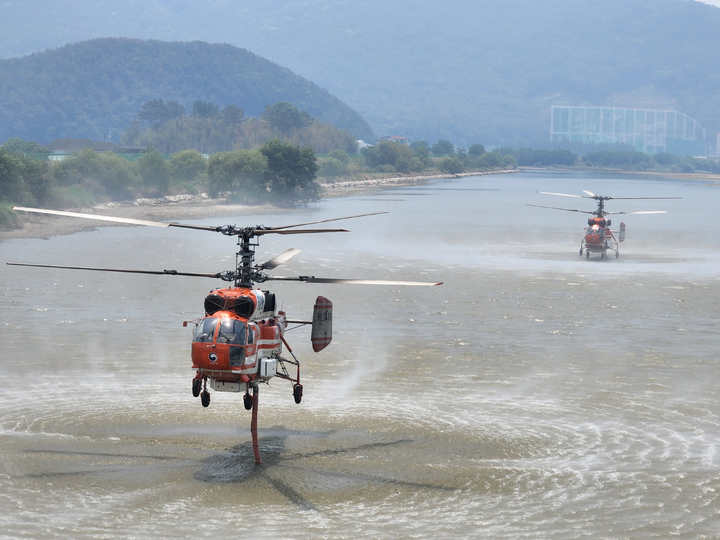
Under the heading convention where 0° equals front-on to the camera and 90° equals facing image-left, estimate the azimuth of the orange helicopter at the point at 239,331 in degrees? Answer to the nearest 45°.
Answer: approximately 0°
